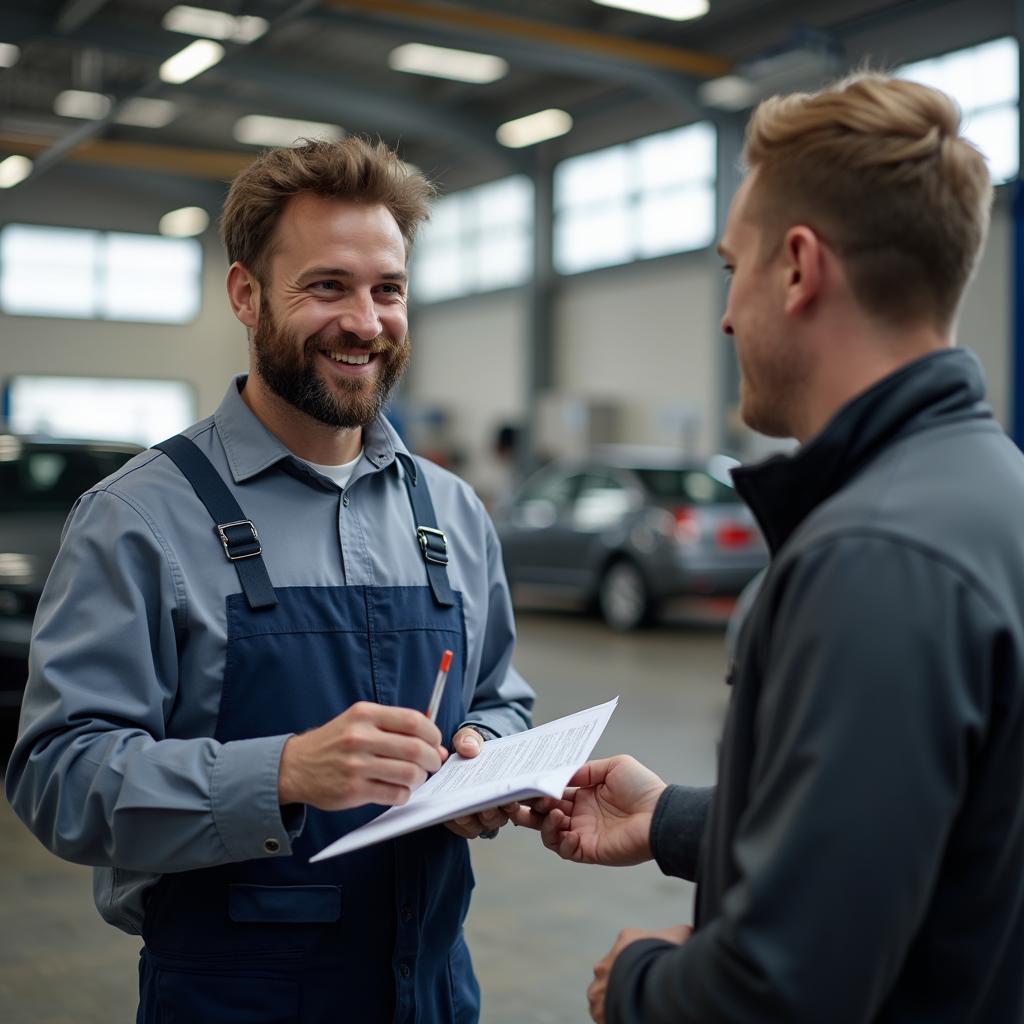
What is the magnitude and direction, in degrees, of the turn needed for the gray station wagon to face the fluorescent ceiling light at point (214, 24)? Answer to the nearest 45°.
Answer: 0° — it already faces it

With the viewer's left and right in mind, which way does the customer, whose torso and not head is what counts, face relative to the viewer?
facing away from the viewer and to the left of the viewer

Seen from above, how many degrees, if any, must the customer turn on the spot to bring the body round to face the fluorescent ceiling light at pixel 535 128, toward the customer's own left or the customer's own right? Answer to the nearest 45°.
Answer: approximately 45° to the customer's own right

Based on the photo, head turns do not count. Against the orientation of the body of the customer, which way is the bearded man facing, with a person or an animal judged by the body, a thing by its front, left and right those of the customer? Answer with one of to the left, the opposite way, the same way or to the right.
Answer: the opposite way

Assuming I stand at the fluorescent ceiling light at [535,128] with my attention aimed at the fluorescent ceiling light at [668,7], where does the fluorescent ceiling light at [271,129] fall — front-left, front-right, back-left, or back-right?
back-right

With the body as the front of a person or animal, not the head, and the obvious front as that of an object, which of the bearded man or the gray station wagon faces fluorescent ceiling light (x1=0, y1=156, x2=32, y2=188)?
the gray station wagon

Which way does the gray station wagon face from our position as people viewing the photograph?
facing away from the viewer and to the left of the viewer

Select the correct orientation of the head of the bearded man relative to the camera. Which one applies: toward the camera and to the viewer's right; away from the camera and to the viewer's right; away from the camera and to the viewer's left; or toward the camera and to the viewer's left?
toward the camera and to the viewer's right

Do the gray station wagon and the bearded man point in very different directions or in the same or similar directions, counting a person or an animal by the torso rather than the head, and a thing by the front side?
very different directions

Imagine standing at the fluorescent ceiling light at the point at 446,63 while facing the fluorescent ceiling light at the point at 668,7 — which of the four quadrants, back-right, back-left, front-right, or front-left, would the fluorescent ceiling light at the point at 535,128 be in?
back-left

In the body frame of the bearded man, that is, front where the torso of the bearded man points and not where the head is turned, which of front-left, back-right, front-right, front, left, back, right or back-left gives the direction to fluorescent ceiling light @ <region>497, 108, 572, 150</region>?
back-left

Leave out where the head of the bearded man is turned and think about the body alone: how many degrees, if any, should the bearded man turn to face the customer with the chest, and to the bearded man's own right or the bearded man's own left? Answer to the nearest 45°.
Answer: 0° — they already face them

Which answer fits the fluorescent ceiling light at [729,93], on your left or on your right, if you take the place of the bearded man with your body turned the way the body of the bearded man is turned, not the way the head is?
on your left
